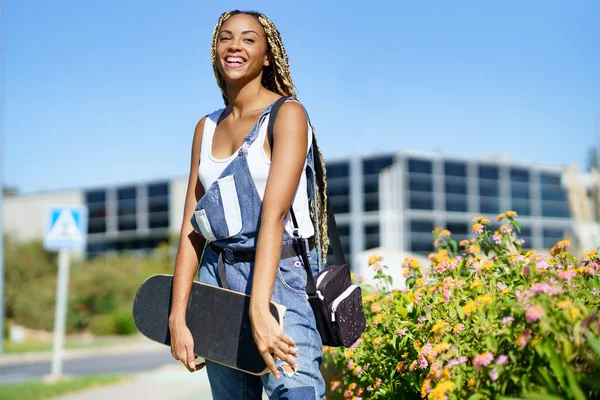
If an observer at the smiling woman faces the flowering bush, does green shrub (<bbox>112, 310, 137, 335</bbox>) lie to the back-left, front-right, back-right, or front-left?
back-left

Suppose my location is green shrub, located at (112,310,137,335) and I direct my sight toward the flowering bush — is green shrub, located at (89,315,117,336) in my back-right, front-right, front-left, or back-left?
back-right

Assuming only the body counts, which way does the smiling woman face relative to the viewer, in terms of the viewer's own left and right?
facing the viewer and to the left of the viewer

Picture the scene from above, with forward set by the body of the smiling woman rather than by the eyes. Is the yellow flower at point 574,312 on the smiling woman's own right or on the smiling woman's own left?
on the smiling woman's own left

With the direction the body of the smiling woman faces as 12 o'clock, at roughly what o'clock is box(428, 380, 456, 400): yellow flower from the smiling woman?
The yellow flower is roughly at 8 o'clock from the smiling woman.

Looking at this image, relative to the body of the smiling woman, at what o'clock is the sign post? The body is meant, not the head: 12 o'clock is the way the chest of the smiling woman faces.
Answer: The sign post is roughly at 4 o'clock from the smiling woman.

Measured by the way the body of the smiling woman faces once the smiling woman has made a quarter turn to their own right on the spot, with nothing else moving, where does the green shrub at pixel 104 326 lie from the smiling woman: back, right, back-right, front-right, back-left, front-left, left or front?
front-right

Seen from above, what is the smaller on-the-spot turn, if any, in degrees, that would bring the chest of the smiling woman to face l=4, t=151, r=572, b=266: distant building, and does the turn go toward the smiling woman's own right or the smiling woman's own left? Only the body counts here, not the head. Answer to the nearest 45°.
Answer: approximately 135° to the smiling woman's own right
